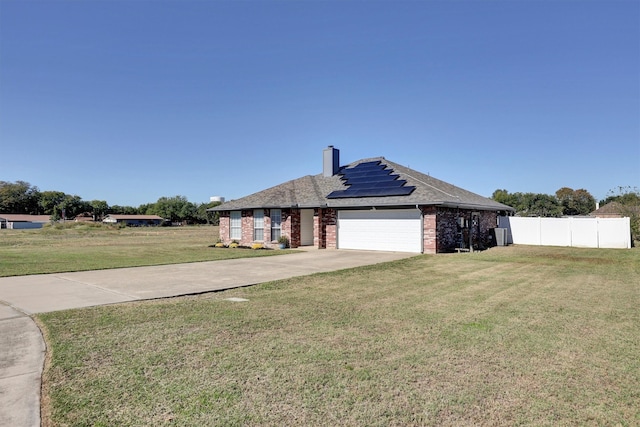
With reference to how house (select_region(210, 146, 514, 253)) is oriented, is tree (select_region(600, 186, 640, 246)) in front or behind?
behind

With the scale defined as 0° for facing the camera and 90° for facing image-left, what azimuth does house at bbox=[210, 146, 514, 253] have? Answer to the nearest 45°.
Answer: approximately 45°

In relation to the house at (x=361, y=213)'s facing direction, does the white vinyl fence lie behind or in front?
behind

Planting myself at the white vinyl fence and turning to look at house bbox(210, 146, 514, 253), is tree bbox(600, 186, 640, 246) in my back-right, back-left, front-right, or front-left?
back-right

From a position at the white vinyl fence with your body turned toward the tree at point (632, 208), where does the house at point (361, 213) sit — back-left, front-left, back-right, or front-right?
back-left
